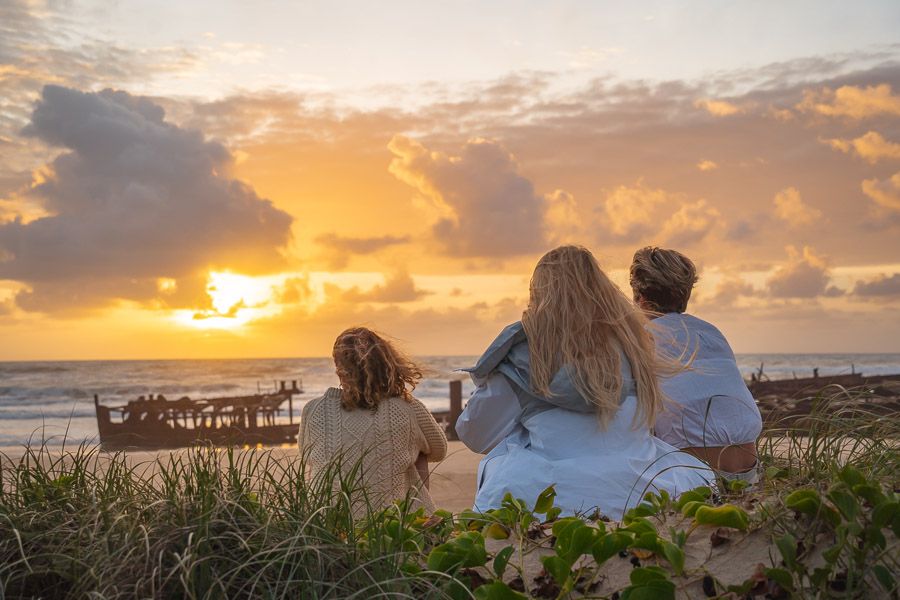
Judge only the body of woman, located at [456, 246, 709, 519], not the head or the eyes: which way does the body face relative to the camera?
away from the camera

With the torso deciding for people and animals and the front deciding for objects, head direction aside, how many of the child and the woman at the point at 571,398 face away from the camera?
2

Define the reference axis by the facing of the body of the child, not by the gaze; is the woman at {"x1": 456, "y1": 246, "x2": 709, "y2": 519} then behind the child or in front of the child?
behind

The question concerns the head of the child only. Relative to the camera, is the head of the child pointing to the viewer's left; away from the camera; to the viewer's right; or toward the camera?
away from the camera

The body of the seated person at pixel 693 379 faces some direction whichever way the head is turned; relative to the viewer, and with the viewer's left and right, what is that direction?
facing away from the viewer and to the left of the viewer

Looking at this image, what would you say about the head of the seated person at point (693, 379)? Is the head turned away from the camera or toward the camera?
away from the camera

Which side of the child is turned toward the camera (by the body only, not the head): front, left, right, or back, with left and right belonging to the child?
back

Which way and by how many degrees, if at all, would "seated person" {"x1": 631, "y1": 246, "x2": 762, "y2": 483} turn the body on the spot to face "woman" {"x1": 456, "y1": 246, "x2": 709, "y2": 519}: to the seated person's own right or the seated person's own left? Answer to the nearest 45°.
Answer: approximately 90° to the seated person's own left

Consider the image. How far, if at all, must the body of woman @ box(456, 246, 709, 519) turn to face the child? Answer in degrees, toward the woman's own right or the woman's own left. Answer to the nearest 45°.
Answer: approximately 45° to the woman's own left

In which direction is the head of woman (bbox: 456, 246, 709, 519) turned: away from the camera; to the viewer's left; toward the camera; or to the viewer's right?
away from the camera

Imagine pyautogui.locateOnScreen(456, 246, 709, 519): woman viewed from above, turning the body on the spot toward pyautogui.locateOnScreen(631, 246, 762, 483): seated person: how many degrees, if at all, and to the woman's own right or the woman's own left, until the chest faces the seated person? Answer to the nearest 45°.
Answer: approximately 45° to the woman's own right
